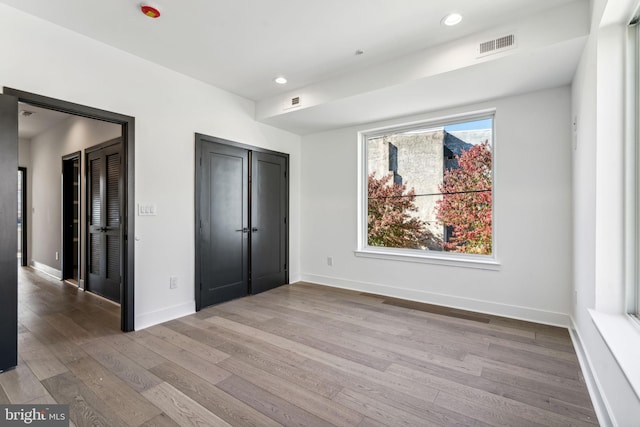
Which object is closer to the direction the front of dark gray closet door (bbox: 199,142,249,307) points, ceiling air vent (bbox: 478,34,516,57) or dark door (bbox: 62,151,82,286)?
the ceiling air vent

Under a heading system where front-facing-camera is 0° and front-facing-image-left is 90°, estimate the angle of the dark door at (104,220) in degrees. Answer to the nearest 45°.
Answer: approximately 45°

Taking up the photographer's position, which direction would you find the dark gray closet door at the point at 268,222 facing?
facing the viewer and to the right of the viewer

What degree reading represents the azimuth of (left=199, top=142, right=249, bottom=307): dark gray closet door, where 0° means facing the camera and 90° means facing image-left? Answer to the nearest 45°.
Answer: approximately 315°

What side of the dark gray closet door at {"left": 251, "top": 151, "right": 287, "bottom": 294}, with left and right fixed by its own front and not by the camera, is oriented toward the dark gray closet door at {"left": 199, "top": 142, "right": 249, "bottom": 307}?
right

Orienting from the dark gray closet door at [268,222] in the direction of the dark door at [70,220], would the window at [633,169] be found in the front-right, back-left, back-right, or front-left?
back-left

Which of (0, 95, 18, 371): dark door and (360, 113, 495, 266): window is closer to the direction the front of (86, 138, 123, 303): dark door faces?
the dark door

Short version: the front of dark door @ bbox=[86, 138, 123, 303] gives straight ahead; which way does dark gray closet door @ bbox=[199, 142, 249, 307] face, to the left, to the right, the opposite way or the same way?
to the left
